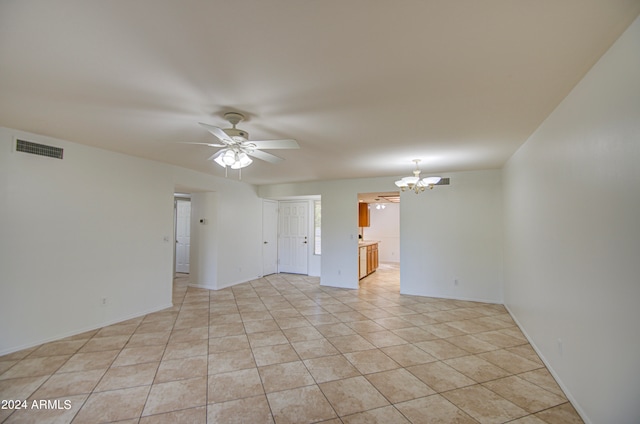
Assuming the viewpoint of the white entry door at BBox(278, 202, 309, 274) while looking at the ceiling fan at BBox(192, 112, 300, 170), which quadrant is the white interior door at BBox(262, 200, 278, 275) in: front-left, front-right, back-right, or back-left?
front-right

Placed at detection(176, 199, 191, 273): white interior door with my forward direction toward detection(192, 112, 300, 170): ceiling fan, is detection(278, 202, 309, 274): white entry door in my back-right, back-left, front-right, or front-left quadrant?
front-left

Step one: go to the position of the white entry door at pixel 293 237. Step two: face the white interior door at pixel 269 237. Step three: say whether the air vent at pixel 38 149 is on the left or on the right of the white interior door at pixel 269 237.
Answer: left

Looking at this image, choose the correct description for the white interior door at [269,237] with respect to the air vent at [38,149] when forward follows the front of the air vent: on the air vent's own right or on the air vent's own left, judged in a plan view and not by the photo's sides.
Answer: on the air vent's own left

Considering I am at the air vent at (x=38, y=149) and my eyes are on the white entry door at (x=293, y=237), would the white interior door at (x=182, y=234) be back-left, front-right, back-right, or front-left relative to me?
front-left

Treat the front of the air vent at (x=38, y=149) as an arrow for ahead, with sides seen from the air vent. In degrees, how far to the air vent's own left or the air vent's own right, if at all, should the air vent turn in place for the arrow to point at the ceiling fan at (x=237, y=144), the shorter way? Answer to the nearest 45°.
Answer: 0° — it already faces it

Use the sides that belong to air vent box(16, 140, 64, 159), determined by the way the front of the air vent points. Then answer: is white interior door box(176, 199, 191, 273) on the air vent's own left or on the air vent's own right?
on the air vent's own left

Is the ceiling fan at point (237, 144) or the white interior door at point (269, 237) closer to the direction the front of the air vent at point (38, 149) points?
the ceiling fan

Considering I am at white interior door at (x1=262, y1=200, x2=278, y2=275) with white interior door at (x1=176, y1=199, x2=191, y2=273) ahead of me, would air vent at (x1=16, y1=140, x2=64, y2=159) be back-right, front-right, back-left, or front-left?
front-left

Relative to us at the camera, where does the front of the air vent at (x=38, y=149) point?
facing the viewer and to the right of the viewer

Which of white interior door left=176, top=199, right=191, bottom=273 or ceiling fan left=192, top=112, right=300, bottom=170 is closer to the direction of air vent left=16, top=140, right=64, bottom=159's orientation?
the ceiling fan

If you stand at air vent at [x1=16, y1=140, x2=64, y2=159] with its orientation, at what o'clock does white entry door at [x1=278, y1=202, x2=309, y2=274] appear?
The white entry door is roughly at 10 o'clock from the air vent.
